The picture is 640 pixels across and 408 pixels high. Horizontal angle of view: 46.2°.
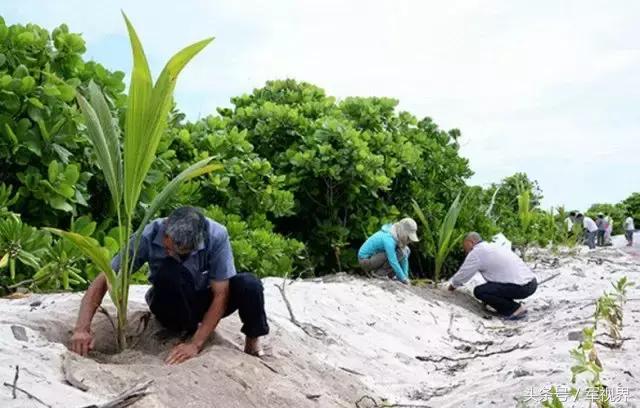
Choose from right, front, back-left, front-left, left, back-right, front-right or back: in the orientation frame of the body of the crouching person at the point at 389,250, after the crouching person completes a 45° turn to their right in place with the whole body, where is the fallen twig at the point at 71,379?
front-right

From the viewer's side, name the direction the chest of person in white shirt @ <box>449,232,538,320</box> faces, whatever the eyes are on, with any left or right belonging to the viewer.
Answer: facing to the left of the viewer

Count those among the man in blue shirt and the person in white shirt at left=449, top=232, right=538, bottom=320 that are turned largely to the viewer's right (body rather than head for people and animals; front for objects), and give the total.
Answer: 0

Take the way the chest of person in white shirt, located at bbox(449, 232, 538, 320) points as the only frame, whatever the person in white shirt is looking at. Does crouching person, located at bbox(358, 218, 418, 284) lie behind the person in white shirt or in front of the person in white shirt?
in front

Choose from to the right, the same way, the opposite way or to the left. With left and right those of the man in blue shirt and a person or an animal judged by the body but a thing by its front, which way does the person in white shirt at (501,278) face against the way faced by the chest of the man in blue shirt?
to the right

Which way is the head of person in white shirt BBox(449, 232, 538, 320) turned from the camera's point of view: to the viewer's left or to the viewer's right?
to the viewer's left

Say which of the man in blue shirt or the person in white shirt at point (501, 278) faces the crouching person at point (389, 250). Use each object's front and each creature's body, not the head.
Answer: the person in white shirt

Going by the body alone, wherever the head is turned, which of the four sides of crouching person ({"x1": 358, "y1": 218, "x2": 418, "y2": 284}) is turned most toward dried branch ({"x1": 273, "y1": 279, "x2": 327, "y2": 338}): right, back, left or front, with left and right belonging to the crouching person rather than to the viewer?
right

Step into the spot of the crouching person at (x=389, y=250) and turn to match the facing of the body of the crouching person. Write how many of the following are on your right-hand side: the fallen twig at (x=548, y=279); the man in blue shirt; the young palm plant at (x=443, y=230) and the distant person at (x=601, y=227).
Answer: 1

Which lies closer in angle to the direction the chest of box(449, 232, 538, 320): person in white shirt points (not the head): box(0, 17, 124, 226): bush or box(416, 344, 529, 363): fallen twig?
the bush

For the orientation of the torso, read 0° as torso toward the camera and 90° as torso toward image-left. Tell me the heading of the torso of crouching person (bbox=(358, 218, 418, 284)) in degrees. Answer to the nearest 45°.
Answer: approximately 270°

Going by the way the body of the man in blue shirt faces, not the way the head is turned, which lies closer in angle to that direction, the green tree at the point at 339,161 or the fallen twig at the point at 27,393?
the fallen twig
